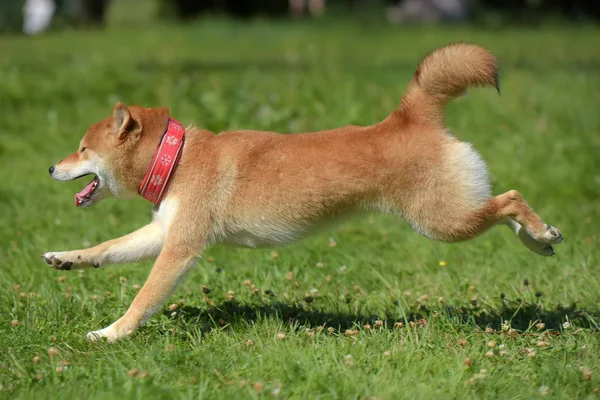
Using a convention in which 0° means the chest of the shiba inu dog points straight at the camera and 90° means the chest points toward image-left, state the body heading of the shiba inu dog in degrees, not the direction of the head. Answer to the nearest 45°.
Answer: approximately 90°
